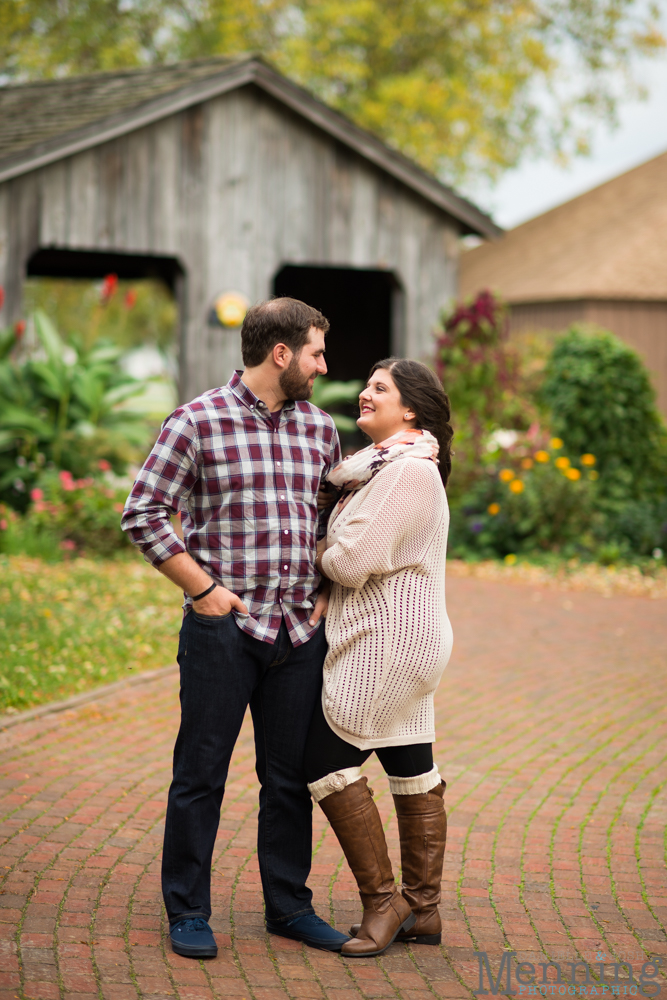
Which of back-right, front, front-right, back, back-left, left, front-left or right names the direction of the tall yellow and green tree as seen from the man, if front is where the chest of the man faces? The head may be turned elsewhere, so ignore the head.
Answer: back-left

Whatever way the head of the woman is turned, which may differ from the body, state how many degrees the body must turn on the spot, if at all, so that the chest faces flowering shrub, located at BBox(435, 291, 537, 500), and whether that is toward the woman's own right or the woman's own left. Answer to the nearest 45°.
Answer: approximately 90° to the woman's own right

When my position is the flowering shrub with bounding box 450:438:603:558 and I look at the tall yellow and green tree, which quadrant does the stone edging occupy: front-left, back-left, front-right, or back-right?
back-left

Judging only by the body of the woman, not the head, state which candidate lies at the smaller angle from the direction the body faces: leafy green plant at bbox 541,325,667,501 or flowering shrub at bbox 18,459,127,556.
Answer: the flowering shrub

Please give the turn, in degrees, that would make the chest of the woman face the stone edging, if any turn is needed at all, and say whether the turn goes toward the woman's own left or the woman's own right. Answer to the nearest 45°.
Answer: approximately 45° to the woman's own right

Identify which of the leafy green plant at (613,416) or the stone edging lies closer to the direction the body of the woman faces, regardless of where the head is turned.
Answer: the stone edging

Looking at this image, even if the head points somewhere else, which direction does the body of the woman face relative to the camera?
to the viewer's left

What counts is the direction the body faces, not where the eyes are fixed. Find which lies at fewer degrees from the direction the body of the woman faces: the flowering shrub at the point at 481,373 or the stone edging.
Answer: the stone edging

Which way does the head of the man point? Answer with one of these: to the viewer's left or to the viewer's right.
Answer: to the viewer's right

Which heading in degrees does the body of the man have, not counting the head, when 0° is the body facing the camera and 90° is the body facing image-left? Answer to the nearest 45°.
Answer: approximately 315°

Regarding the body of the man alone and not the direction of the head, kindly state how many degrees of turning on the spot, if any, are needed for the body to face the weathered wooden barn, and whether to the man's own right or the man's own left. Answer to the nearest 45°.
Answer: approximately 135° to the man's own left

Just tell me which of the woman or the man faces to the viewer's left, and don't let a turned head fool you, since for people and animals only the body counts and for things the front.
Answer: the woman

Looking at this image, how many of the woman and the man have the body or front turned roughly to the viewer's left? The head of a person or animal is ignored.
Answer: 1
